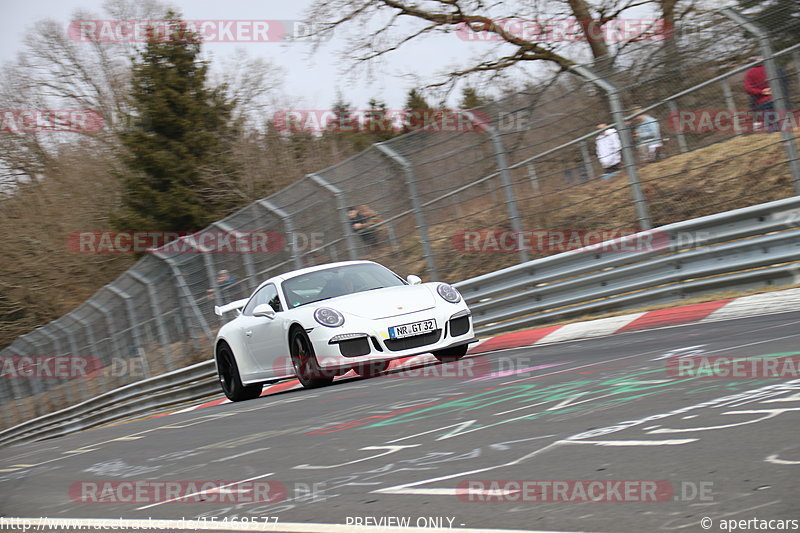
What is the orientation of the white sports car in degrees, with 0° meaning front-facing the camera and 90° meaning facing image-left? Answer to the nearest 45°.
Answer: approximately 315°

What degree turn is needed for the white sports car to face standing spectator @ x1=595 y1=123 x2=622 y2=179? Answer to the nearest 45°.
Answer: approximately 135° to its left

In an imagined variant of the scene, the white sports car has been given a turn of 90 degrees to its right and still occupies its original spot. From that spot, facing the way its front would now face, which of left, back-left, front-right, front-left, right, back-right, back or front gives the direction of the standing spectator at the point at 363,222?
back-right

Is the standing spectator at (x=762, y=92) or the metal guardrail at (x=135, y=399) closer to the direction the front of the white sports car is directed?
the standing spectator

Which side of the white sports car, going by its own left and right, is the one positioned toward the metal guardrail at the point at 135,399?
back

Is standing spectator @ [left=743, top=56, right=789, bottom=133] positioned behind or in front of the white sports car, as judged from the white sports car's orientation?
in front

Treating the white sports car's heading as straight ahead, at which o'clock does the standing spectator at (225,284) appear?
The standing spectator is roughly at 7 o'clock from the white sports car.
